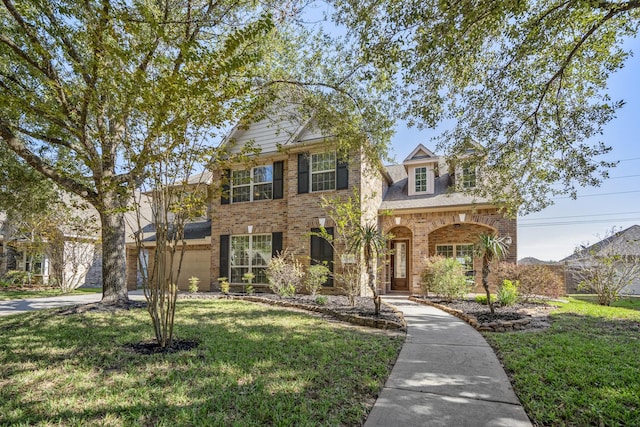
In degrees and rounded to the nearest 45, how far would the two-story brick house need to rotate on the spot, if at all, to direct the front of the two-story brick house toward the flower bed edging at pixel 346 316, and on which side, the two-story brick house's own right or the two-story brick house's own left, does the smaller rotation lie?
0° — it already faces it

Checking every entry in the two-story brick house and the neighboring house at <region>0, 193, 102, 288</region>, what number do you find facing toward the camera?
2

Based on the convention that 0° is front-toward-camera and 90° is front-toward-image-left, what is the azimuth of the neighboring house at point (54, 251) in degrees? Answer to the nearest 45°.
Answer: approximately 0°
